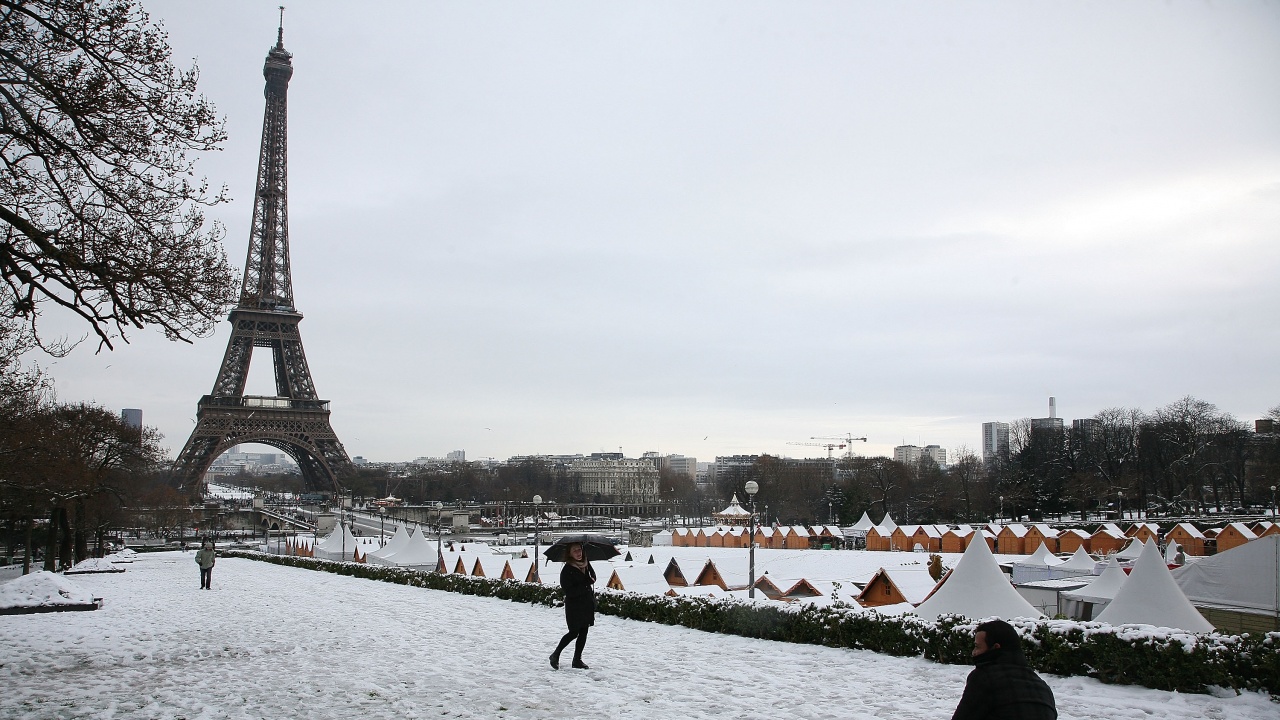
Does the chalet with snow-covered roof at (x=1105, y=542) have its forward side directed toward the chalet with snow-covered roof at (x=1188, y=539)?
no

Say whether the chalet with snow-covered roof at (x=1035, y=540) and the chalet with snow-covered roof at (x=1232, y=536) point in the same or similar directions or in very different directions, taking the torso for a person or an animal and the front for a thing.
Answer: same or similar directions

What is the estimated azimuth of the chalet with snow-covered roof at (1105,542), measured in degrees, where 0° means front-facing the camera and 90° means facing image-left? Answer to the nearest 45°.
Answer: approximately 45°

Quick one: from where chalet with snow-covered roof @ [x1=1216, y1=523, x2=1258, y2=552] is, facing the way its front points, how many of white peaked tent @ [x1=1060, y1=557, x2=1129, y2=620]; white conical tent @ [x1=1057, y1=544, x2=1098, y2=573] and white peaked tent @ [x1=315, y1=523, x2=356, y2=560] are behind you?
0

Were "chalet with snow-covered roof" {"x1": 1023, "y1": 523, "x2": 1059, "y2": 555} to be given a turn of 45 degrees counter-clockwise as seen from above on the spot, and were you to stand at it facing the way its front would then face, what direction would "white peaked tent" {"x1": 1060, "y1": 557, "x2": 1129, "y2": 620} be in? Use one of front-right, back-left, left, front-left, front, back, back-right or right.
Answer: front

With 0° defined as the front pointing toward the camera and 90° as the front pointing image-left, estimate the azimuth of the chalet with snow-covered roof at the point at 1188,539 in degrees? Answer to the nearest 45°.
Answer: approximately 45°

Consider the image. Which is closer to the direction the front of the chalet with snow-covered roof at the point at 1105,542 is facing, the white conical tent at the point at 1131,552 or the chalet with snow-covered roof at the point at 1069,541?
the white conical tent

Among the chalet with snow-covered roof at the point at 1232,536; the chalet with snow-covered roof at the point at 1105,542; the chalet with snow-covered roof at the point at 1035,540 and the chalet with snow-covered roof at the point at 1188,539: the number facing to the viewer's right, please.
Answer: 0

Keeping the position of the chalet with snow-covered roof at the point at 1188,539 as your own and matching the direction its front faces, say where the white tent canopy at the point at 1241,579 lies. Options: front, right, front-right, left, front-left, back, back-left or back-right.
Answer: front-left

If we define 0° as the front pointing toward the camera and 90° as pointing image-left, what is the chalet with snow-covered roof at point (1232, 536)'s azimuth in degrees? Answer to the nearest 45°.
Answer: approximately 45°

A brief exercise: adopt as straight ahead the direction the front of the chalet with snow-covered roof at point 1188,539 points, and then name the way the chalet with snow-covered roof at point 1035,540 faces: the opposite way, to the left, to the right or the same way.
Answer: the same way

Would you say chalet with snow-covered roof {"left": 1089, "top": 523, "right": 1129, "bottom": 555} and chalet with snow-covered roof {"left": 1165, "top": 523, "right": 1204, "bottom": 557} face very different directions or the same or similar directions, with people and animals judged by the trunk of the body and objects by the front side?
same or similar directions

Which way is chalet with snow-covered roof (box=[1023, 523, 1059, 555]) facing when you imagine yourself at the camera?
facing the viewer and to the left of the viewer

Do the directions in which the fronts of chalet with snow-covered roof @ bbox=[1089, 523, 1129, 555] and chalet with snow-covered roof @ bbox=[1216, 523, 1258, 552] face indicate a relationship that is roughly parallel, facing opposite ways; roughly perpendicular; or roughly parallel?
roughly parallel

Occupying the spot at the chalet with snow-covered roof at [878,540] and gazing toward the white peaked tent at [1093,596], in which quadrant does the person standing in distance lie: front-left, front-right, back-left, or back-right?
front-right
